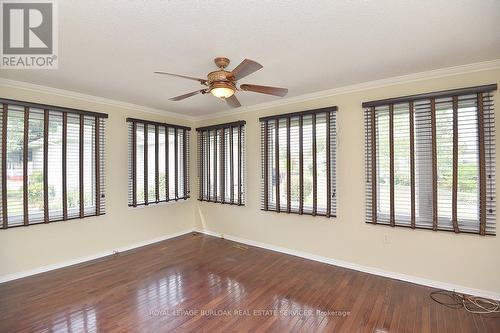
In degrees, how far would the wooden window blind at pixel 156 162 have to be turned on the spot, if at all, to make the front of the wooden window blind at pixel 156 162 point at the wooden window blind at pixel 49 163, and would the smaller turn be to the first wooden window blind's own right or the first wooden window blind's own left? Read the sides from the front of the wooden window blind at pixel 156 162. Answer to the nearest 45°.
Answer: approximately 90° to the first wooden window blind's own right

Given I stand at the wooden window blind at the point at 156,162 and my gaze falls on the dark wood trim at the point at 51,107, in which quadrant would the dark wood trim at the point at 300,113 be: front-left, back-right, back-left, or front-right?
back-left

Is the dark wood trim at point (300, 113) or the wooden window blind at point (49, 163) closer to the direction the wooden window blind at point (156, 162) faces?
the dark wood trim

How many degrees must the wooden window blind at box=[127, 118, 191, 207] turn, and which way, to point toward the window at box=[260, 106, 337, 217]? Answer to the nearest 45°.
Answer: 0° — it already faces it

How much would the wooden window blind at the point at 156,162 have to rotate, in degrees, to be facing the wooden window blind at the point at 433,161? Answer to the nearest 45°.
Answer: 0° — it already faces it

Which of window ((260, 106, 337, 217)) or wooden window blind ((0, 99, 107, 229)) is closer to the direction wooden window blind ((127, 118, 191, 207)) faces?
the window

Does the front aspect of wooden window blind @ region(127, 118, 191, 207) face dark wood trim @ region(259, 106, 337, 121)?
yes

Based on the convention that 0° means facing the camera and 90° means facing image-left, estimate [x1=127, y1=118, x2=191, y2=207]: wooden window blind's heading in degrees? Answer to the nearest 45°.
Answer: approximately 315°

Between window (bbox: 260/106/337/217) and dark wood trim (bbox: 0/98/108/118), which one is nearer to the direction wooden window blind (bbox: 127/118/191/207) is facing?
the window

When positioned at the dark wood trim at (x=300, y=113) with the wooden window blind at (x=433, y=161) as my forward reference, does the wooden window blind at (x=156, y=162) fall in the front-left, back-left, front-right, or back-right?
back-right

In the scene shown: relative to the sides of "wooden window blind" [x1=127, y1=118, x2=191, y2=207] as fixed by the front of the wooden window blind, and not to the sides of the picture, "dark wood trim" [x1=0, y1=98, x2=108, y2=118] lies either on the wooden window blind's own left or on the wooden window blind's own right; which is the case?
on the wooden window blind's own right
